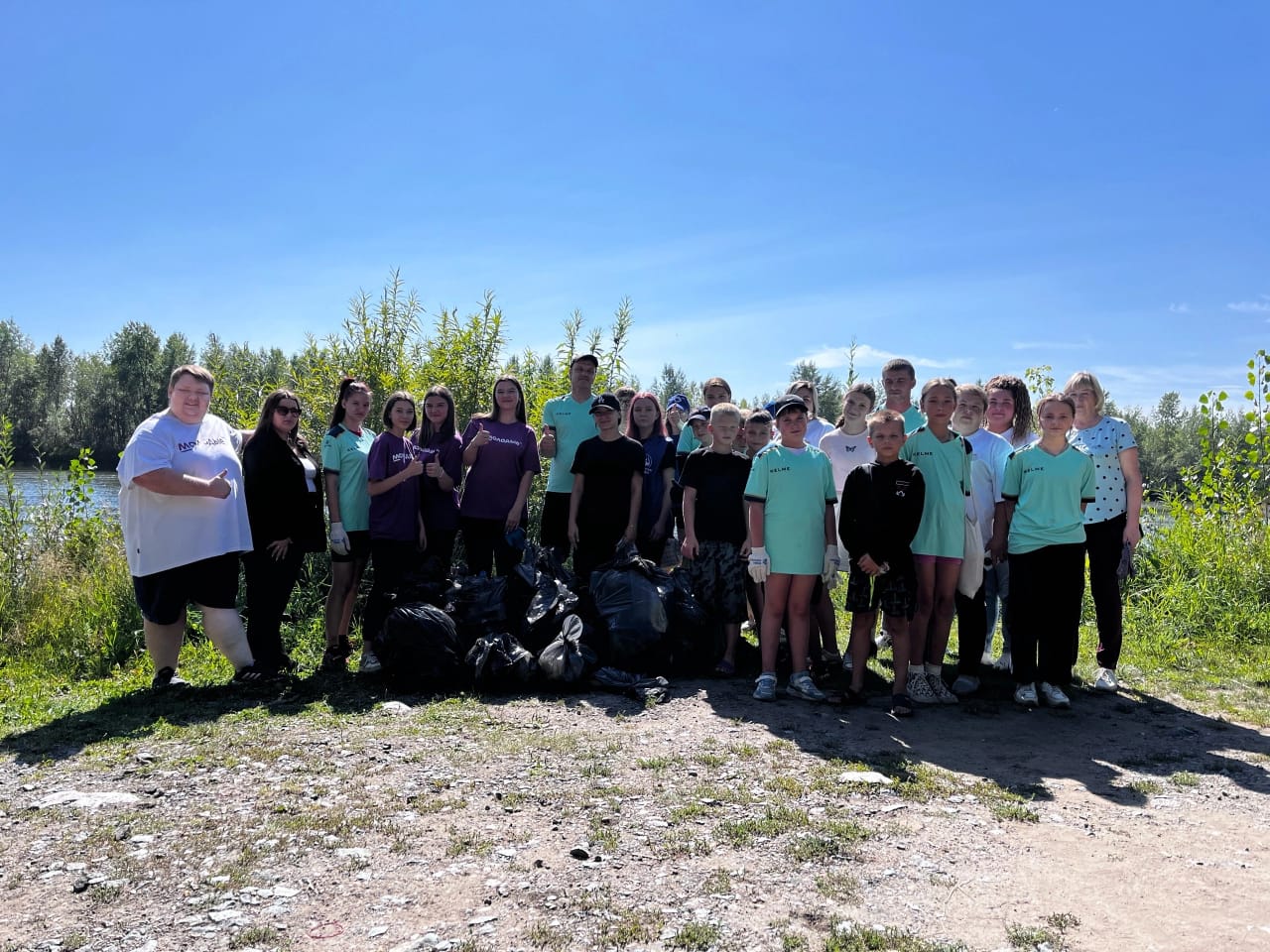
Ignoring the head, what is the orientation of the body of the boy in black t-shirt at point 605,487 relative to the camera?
toward the camera

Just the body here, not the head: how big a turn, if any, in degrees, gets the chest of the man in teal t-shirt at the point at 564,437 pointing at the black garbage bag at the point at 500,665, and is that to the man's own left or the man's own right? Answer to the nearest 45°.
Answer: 0° — they already face it

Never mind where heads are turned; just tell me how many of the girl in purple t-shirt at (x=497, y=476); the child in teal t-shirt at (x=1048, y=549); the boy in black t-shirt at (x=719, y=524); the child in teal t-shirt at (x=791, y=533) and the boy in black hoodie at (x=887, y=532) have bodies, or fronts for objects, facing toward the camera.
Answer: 5

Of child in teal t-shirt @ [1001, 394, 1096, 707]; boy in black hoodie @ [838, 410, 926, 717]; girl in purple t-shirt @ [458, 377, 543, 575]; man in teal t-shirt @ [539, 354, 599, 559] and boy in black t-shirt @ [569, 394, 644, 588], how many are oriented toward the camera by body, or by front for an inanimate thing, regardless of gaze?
5

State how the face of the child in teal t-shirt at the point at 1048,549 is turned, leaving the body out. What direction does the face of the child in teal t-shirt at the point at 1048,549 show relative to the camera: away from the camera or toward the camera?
toward the camera

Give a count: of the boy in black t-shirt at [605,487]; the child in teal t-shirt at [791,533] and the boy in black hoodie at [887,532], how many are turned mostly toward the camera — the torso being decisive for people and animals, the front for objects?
3

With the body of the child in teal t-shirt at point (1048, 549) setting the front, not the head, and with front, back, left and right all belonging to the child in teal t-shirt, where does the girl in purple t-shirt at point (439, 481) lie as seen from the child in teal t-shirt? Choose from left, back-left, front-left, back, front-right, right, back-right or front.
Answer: right

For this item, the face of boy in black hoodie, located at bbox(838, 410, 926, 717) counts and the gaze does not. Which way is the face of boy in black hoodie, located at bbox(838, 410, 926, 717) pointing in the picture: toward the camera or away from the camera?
toward the camera

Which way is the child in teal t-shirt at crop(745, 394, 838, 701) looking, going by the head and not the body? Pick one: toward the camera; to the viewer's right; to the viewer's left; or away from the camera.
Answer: toward the camera

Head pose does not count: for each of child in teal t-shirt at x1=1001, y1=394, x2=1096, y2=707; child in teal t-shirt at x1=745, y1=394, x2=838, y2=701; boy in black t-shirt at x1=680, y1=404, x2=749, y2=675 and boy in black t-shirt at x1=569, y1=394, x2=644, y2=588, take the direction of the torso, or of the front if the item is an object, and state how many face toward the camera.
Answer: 4

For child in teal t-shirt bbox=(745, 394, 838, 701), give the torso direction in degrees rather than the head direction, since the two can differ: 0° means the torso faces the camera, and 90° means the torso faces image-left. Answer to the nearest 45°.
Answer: approximately 0°

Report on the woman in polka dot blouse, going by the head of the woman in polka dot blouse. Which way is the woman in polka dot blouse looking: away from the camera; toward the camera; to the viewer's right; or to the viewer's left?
toward the camera

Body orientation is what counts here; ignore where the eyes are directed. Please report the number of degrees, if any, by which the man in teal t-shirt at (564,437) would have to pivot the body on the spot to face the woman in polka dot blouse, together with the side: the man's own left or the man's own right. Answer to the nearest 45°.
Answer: approximately 45° to the man's own left

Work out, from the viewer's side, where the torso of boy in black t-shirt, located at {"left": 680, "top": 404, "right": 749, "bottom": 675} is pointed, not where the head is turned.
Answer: toward the camera

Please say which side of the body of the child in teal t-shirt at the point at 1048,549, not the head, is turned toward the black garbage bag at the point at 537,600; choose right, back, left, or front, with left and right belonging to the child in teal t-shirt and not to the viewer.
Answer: right

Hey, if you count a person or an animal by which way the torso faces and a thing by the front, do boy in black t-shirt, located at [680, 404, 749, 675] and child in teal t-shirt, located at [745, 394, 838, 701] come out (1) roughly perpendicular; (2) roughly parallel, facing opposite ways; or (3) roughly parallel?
roughly parallel

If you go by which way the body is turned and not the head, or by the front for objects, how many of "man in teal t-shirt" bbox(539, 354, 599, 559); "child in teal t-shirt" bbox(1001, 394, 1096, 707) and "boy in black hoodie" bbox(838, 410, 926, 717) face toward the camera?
3
